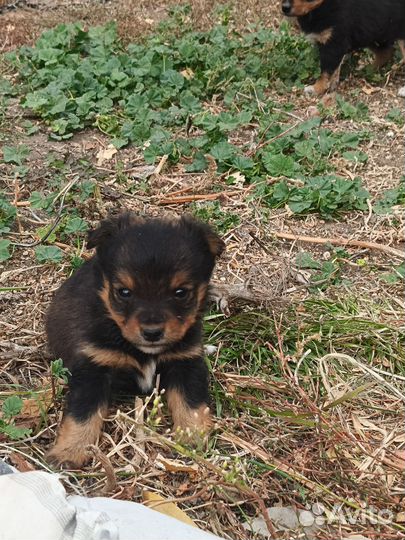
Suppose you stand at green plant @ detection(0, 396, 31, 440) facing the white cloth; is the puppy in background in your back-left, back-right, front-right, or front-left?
back-left

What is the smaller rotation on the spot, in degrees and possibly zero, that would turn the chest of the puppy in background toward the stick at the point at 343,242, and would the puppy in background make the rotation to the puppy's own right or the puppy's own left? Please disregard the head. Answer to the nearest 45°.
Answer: approximately 90° to the puppy's own left

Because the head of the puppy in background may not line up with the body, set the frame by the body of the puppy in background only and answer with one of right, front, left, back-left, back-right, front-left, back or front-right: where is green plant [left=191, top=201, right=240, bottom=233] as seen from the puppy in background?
left

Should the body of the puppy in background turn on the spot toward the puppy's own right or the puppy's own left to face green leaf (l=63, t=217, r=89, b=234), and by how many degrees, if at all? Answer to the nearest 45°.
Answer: approximately 90° to the puppy's own left

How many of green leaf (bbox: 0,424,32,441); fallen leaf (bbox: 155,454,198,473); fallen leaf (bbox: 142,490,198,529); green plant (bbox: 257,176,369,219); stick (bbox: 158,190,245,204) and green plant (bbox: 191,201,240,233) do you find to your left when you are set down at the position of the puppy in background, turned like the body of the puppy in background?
6

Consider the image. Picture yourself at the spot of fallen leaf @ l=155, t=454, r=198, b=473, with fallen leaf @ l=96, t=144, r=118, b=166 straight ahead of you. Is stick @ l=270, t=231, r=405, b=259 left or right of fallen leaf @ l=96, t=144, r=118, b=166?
right

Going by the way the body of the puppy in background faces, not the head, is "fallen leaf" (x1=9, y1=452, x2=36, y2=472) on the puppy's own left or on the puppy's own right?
on the puppy's own left

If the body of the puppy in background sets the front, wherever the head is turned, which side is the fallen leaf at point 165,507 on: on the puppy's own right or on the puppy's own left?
on the puppy's own left

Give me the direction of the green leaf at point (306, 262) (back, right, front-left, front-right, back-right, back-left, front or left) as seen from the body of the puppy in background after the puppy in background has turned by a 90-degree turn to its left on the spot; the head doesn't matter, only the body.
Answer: front

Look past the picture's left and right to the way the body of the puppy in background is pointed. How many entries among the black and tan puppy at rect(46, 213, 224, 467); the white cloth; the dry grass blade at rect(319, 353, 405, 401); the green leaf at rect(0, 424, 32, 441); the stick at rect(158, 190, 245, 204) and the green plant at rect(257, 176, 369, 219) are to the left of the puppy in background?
6

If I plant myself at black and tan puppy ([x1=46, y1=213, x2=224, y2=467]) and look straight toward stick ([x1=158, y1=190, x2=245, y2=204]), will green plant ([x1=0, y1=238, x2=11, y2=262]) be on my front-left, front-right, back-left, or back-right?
front-left

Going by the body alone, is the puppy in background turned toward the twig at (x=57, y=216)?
yes

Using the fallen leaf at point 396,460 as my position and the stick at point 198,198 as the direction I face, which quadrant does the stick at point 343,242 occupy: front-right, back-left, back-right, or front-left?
front-right

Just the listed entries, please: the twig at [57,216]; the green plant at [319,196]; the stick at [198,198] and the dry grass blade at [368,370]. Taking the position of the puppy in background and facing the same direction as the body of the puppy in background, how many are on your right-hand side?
0

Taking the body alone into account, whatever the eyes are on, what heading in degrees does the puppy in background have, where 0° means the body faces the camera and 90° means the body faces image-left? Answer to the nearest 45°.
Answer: approximately 90°

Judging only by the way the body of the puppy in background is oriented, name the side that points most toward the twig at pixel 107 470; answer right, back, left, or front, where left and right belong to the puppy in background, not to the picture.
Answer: left

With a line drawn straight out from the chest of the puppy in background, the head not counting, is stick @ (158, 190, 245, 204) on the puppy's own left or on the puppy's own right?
on the puppy's own left

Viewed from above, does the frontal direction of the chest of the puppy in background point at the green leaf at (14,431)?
no

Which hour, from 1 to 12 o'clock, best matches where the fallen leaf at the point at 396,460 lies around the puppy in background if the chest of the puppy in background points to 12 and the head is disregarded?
The fallen leaf is roughly at 9 o'clock from the puppy in background.

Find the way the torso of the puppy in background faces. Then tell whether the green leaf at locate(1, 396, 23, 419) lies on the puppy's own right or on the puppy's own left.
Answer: on the puppy's own left
